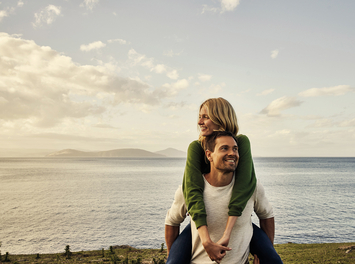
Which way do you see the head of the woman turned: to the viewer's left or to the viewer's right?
to the viewer's left

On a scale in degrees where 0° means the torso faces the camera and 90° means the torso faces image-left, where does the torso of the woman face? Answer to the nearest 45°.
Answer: approximately 0°

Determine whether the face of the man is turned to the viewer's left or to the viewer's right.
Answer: to the viewer's right

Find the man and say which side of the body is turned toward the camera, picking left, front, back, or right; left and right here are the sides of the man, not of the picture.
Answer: front
